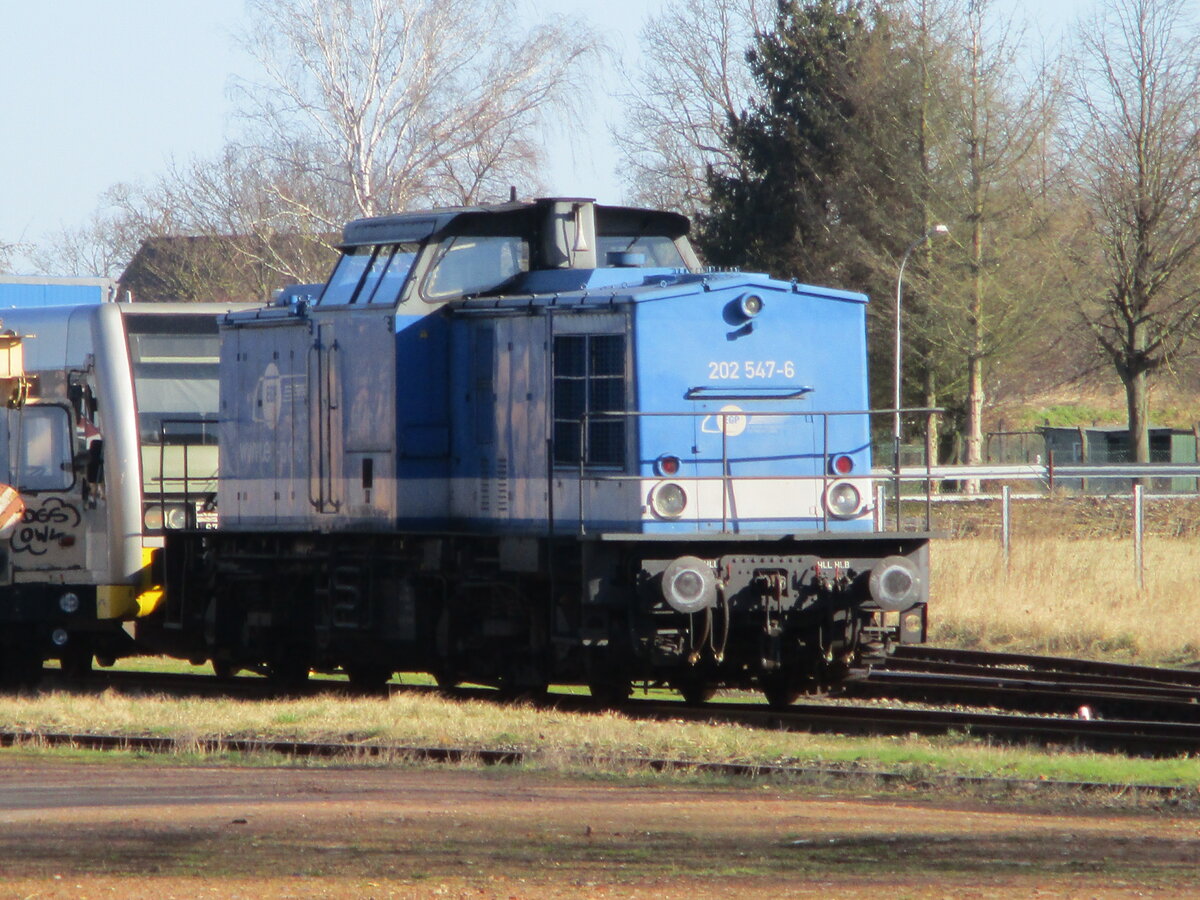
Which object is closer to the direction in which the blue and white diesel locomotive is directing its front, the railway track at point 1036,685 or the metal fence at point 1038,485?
the railway track

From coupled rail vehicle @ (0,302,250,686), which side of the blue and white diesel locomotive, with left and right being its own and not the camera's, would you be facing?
back

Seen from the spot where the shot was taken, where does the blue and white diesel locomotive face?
facing the viewer and to the right of the viewer

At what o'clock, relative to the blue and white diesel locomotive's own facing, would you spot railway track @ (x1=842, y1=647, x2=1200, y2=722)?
The railway track is roughly at 10 o'clock from the blue and white diesel locomotive.
